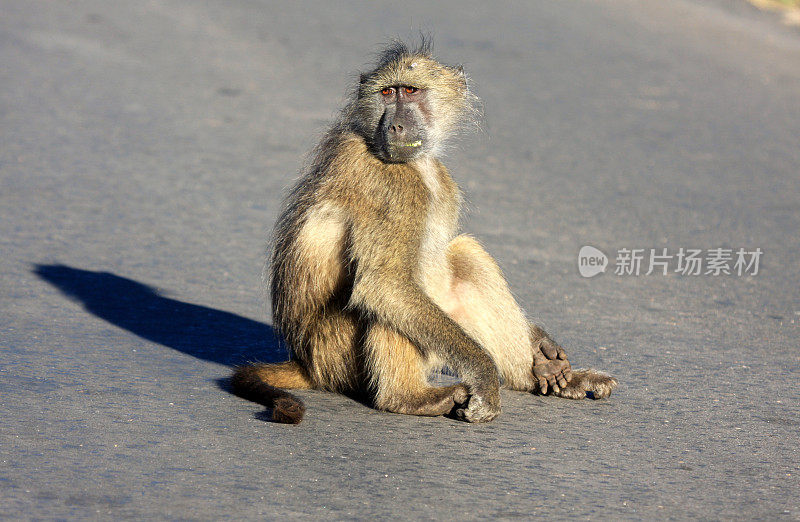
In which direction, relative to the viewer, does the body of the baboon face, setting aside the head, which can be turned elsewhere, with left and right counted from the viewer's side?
facing the viewer and to the right of the viewer
